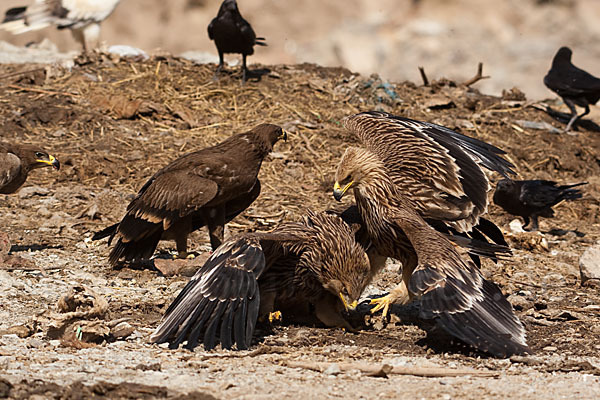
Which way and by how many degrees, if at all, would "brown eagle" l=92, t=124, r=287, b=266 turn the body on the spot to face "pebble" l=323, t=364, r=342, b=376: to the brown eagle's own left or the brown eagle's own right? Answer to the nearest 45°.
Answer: approximately 90° to the brown eagle's own right

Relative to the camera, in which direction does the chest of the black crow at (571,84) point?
to the viewer's left

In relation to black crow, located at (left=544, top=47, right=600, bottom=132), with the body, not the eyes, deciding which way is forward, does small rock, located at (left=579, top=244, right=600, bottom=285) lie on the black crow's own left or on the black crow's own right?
on the black crow's own left

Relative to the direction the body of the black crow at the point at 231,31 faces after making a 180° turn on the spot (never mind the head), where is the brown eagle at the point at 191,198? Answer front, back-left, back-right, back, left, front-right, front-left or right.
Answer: back-right

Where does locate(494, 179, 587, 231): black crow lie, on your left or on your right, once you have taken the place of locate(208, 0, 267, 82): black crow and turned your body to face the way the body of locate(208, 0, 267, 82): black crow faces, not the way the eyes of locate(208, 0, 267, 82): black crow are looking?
on your left

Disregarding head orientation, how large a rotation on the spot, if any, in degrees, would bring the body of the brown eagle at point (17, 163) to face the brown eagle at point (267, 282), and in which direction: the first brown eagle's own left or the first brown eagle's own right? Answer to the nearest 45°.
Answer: approximately 45° to the first brown eagle's own right

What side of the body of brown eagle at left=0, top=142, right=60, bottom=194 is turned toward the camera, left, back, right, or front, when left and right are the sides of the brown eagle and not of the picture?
right

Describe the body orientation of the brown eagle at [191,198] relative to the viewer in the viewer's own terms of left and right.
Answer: facing to the right of the viewer

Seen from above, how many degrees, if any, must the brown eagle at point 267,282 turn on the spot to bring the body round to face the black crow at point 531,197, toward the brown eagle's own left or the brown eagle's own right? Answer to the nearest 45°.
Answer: approximately 90° to the brown eagle's own left

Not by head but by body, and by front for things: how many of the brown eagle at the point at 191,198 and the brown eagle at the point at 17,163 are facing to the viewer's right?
2

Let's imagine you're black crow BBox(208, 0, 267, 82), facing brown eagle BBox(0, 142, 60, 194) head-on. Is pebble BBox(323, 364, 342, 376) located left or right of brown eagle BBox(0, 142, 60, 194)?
left

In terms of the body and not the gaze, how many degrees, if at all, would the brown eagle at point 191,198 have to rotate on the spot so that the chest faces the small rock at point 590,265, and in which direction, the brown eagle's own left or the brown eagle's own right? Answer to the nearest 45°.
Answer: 0° — it already faces it

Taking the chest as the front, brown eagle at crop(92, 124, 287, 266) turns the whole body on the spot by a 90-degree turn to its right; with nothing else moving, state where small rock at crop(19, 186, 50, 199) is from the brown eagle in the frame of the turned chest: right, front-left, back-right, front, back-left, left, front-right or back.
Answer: back-right
